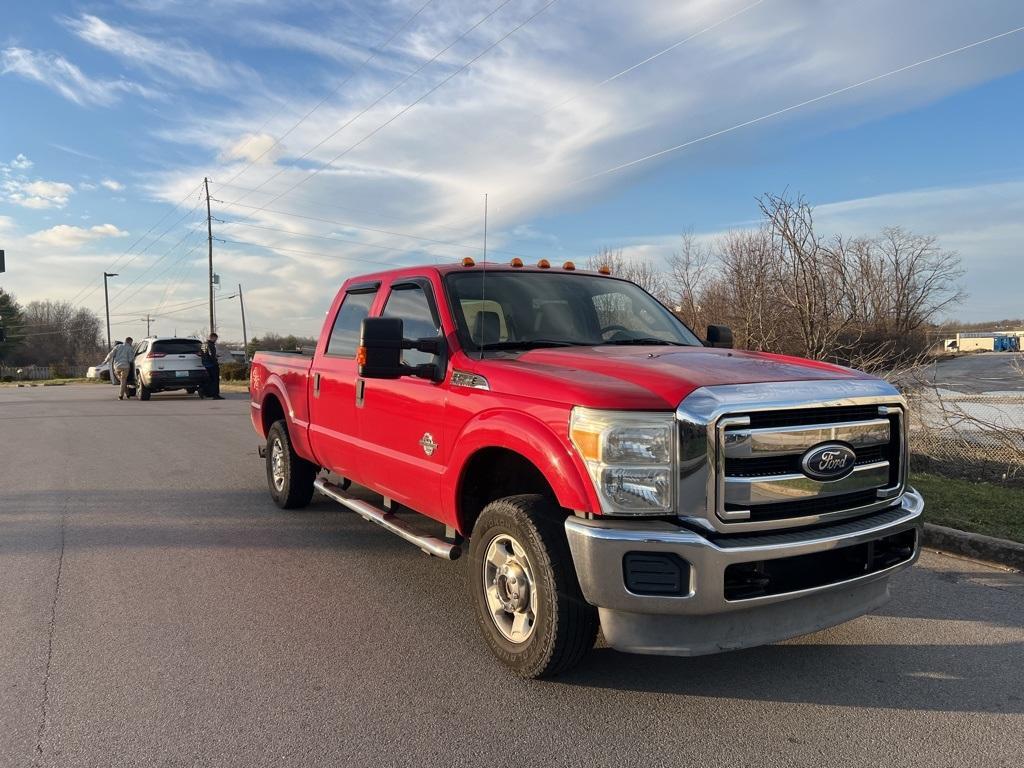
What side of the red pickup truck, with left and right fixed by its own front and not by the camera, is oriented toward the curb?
left

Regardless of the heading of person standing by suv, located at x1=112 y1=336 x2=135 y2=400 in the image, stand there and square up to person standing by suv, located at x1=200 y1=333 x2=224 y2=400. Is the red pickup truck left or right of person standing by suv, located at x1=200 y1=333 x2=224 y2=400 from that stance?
right

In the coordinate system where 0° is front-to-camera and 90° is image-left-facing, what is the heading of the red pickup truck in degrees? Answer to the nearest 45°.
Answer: approximately 315°

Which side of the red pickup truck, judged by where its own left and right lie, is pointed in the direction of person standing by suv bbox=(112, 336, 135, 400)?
back

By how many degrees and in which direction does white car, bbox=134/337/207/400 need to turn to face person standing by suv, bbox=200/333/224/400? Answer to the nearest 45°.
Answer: approximately 90° to its right

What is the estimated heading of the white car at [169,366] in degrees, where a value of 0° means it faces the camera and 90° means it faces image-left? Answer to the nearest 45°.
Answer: approximately 180°

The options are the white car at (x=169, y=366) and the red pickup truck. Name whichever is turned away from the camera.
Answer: the white car

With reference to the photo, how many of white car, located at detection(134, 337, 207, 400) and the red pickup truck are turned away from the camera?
1

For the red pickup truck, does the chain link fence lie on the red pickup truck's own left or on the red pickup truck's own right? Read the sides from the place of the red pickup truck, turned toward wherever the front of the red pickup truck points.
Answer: on the red pickup truck's own left

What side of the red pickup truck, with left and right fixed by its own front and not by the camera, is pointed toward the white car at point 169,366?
back

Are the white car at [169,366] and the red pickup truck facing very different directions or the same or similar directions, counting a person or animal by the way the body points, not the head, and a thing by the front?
very different directions

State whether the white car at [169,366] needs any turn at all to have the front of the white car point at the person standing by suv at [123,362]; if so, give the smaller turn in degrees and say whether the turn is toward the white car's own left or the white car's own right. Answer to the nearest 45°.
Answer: approximately 45° to the white car's own left
